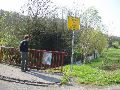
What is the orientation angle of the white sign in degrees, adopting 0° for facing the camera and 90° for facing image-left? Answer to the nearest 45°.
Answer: approximately 0°
